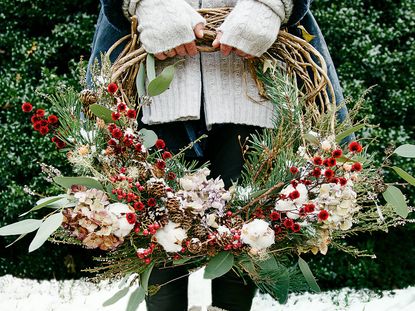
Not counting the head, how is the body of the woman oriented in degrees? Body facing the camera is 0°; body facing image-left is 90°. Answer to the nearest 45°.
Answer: approximately 0°
